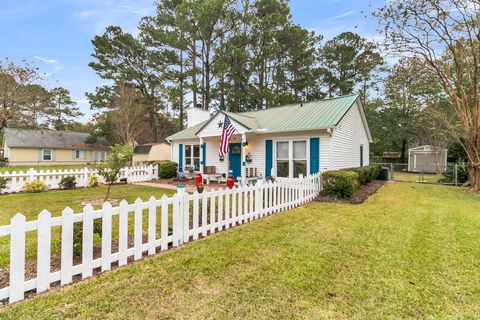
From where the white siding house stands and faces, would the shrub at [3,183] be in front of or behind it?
in front

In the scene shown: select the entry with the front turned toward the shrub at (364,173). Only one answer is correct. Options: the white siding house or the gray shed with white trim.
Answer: the gray shed with white trim

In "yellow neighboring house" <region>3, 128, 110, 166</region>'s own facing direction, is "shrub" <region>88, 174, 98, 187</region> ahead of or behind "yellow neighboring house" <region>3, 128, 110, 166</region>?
ahead

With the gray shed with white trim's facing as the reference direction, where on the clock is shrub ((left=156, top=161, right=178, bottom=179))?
The shrub is roughly at 1 o'clock from the gray shed with white trim.

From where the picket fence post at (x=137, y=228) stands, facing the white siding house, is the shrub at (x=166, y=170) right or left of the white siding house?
left

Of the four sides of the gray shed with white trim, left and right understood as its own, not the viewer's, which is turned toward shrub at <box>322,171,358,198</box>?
front

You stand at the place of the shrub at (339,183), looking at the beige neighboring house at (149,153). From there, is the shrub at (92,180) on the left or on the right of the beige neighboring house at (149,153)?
left

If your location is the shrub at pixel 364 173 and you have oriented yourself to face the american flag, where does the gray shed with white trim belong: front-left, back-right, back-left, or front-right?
back-right

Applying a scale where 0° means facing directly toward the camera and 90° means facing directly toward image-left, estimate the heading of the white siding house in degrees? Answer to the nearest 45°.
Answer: approximately 45°

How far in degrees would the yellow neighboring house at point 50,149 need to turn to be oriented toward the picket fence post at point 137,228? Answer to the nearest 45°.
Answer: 0° — it already faces it

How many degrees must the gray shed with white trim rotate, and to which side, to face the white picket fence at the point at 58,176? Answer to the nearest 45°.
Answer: approximately 45° to its right
